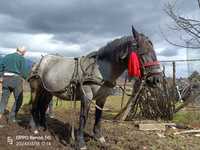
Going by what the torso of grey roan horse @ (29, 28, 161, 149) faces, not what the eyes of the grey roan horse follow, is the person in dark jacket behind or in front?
behind

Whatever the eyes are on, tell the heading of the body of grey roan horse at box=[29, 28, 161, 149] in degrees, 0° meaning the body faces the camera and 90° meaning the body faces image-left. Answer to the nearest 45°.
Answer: approximately 315°

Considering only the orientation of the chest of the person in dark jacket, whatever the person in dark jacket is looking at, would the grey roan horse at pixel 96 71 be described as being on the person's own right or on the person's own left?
on the person's own right

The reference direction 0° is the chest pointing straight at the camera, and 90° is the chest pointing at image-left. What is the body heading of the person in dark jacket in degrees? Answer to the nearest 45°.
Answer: approximately 225°
